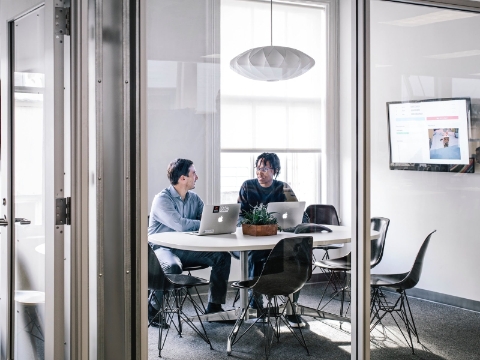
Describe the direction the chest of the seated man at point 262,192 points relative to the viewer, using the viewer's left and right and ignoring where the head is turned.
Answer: facing the viewer

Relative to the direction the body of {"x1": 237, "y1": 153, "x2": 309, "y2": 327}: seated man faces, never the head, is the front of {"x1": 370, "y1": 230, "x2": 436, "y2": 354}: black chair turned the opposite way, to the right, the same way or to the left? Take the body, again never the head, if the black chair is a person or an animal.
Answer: to the right

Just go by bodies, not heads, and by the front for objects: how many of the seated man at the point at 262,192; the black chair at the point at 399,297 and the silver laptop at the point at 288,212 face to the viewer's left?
1

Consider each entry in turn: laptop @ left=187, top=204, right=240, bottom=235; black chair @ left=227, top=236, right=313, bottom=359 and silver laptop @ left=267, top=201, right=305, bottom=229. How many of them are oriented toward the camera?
0

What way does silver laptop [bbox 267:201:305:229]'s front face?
away from the camera

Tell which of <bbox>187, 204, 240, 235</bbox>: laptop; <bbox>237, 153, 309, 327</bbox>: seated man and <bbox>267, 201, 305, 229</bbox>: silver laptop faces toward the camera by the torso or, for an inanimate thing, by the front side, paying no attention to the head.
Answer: the seated man

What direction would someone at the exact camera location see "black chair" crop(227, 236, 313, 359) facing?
facing away from the viewer and to the left of the viewer

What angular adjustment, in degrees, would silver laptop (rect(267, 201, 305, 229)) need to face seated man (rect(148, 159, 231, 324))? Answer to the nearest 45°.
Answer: approximately 135° to its left

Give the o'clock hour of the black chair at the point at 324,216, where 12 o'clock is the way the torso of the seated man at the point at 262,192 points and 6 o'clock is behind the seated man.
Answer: The black chair is roughly at 8 o'clock from the seated man.

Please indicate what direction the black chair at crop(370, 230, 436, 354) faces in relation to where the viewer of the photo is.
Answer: facing to the left of the viewer

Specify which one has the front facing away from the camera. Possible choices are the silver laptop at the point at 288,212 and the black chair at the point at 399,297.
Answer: the silver laptop

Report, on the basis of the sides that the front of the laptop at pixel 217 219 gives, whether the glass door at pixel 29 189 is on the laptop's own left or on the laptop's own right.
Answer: on the laptop's own left

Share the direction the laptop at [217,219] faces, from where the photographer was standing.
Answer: facing away from the viewer and to the left of the viewer

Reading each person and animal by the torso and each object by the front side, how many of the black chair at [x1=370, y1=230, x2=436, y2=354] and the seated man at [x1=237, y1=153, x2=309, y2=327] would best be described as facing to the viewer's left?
1

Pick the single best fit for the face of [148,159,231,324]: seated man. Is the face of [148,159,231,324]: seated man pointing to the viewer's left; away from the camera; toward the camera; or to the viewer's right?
to the viewer's right

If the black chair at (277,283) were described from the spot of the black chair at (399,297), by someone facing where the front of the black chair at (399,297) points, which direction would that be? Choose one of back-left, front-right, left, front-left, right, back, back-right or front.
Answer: front-left
